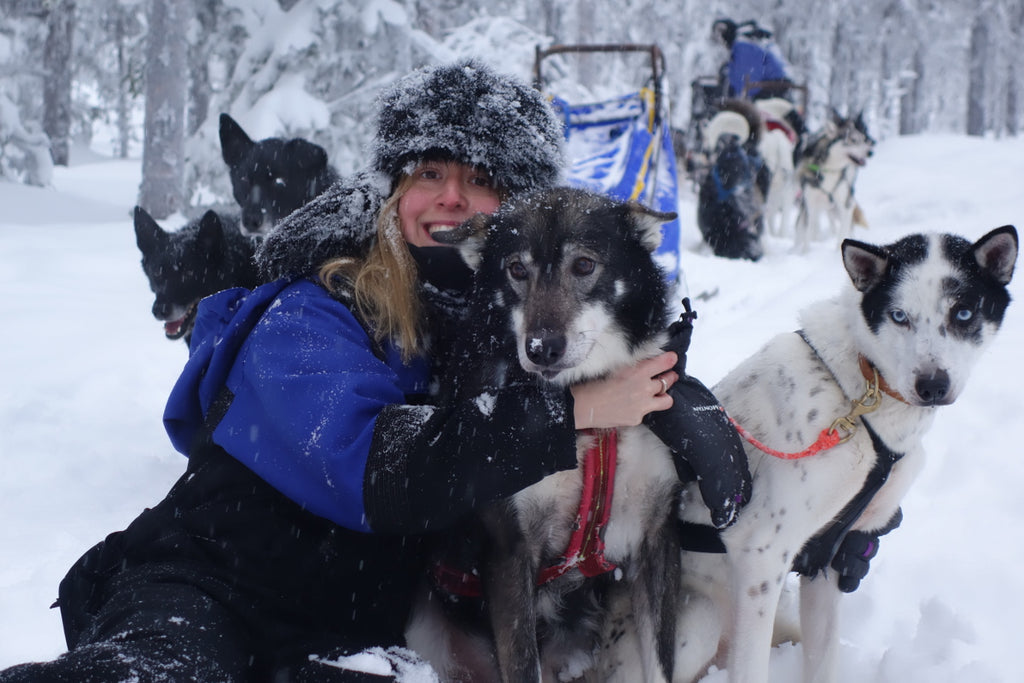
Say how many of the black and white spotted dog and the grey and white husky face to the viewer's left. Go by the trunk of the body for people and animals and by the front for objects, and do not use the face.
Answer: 0

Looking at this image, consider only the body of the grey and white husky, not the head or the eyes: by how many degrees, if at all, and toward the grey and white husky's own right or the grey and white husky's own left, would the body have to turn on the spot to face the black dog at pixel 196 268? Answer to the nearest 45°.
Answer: approximately 135° to the grey and white husky's own right

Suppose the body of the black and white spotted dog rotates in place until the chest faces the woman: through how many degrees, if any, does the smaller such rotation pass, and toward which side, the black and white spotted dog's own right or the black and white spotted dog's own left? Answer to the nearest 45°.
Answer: approximately 90° to the black and white spotted dog's own right

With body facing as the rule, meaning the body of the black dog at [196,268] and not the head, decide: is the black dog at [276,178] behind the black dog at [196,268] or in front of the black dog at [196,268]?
behind

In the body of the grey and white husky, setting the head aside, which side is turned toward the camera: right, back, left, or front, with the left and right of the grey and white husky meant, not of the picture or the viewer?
front
